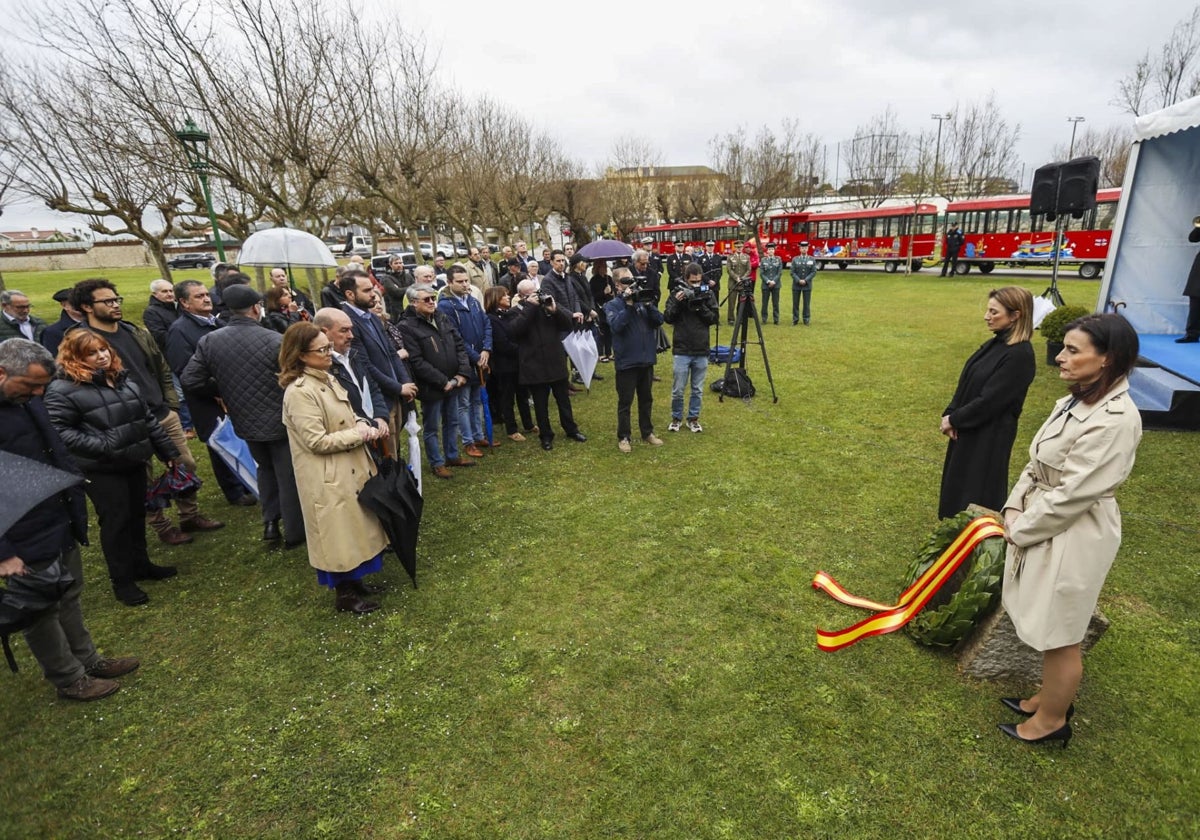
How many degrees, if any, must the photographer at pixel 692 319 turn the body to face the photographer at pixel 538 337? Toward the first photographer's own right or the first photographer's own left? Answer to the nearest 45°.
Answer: approximately 90° to the first photographer's own right

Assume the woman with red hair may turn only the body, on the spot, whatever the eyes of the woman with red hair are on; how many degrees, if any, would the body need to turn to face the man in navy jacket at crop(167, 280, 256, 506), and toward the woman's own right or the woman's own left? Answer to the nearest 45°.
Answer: approximately 90° to the woman's own left

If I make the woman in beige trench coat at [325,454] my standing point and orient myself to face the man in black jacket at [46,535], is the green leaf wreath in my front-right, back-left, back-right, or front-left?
back-left

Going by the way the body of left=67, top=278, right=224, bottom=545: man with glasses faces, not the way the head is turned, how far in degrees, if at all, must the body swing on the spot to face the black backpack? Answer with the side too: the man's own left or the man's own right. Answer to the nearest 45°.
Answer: approximately 45° to the man's own left

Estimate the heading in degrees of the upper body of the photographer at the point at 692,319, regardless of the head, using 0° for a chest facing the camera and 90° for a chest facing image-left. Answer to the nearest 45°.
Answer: approximately 0°

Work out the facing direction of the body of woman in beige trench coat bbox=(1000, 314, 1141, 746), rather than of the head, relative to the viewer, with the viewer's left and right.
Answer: facing to the left of the viewer

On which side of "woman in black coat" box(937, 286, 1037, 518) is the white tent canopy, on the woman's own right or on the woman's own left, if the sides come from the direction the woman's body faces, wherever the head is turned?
on the woman's own right

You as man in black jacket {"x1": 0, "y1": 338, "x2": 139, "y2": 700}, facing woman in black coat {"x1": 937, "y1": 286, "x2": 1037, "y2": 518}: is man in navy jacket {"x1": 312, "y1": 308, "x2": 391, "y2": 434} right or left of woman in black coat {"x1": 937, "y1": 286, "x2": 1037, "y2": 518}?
left

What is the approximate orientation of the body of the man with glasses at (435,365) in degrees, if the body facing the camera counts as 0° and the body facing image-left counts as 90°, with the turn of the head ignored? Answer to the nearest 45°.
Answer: approximately 315°

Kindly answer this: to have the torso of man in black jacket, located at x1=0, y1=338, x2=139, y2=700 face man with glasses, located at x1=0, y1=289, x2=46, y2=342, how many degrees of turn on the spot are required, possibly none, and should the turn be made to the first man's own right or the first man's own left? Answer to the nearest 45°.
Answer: approximately 90° to the first man's own left
